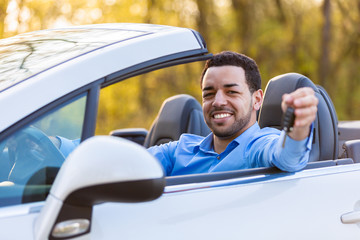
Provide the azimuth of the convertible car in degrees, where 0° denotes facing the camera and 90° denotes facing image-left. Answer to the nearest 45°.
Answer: approximately 45°

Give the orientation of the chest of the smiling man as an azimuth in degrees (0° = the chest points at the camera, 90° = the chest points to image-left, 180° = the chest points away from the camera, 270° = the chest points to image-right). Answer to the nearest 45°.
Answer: approximately 45°
